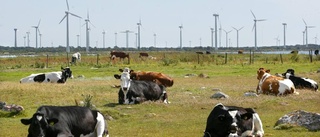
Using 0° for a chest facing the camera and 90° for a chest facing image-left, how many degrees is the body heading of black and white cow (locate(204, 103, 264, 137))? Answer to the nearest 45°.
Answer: approximately 45°

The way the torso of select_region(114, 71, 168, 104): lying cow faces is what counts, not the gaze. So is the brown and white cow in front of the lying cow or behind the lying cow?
behind

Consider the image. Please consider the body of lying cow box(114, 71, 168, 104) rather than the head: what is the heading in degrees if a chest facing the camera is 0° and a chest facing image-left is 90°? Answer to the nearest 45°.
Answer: approximately 45°

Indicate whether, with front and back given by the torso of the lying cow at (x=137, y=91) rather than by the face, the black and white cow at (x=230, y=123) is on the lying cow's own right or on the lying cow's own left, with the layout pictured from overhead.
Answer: on the lying cow's own left
